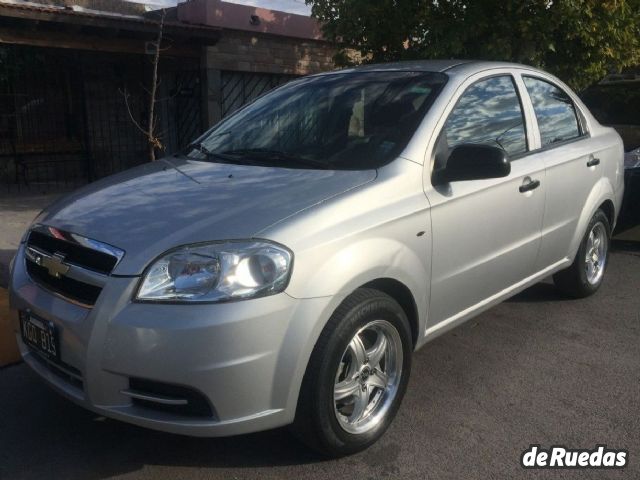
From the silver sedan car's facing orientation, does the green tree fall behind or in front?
behind

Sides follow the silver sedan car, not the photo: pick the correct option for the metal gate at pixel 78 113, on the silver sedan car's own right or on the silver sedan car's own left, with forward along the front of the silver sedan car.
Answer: on the silver sedan car's own right

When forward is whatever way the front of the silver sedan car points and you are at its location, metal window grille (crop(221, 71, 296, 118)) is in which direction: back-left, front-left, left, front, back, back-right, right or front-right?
back-right

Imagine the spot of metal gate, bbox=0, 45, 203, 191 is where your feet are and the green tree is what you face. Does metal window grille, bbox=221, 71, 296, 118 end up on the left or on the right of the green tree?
left

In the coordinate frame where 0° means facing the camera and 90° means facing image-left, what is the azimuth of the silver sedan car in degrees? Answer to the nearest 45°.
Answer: approximately 45°
